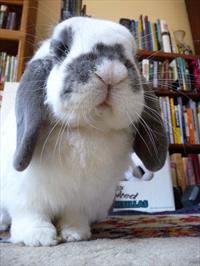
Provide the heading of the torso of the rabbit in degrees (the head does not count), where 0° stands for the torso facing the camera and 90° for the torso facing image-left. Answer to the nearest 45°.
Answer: approximately 315°

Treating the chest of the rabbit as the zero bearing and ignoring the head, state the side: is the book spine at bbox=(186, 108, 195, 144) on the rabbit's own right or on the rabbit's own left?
on the rabbit's own left

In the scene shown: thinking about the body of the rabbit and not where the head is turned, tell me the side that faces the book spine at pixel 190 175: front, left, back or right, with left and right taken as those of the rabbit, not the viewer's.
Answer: left
